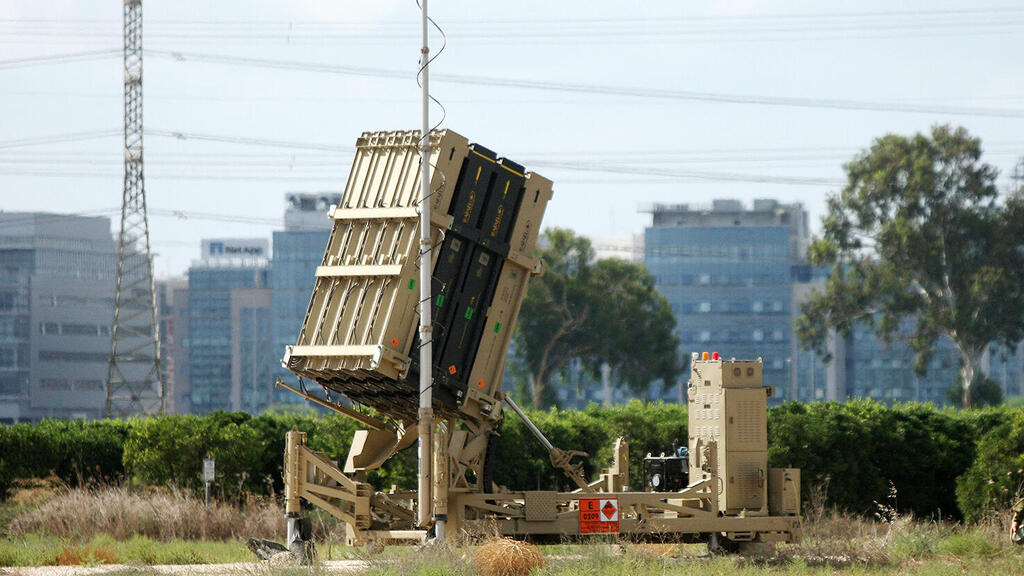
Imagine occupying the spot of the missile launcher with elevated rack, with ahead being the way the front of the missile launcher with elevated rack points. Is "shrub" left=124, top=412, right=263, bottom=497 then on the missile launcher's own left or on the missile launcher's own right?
on the missile launcher's own left

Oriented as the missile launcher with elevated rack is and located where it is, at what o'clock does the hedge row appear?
The hedge row is roughly at 11 o'clock from the missile launcher with elevated rack.

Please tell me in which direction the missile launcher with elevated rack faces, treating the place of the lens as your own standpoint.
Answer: facing away from the viewer and to the right of the viewer
